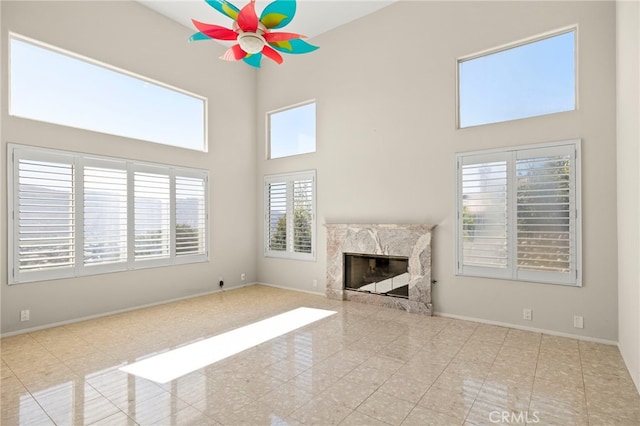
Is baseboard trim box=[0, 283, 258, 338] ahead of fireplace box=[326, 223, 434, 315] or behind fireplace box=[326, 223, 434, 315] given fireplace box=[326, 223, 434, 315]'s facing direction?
ahead

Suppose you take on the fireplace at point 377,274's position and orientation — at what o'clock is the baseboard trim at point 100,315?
The baseboard trim is roughly at 1 o'clock from the fireplace.

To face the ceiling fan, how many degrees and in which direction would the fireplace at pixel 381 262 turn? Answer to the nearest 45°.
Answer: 0° — it already faces it

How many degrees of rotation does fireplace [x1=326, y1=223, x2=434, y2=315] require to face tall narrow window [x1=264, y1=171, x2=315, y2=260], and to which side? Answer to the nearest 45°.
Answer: approximately 90° to its right

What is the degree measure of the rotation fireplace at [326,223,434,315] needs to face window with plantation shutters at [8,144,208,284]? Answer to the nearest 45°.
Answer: approximately 45° to its right

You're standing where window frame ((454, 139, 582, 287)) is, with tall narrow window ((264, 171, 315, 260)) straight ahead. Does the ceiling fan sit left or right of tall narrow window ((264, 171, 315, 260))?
left

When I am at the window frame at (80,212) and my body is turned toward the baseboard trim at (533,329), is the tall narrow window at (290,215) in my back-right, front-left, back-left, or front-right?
front-left

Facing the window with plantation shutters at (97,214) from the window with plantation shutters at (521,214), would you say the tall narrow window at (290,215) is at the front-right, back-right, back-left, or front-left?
front-right

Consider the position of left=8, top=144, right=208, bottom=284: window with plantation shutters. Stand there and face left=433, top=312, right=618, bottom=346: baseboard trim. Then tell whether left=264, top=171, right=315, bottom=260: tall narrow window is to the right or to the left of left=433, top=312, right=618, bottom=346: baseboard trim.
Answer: left

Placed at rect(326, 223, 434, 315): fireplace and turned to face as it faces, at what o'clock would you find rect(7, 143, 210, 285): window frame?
The window frame is roughly at 1 o'clock from the fireplace.

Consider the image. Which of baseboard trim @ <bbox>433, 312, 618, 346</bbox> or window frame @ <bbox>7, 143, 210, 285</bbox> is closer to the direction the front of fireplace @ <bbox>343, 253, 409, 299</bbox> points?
the window frame

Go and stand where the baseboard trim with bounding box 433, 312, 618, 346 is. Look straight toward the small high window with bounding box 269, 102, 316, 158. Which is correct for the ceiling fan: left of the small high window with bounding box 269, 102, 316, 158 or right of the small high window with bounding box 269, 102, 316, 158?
left

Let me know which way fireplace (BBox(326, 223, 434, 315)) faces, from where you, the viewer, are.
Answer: facing the viewer and to the left of the viewer

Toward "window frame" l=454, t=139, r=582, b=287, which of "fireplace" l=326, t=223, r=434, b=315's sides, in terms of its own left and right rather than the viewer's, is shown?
left

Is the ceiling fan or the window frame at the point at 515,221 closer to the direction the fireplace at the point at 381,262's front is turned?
the ceiling fan
